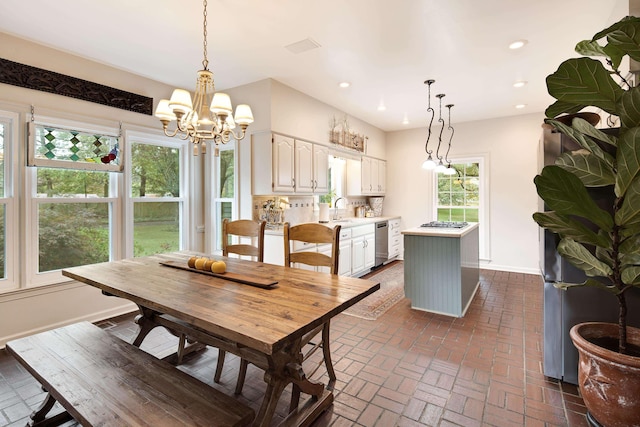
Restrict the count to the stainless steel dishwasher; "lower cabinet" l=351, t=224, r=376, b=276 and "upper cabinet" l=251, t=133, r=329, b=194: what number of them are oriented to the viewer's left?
0

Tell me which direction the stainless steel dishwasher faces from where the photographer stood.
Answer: facing the viewer and to the right of the viewer

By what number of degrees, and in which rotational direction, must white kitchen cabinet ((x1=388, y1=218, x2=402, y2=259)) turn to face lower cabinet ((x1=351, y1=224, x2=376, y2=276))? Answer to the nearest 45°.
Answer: approximately 45° to its right

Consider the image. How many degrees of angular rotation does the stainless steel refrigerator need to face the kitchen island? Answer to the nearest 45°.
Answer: approximately 45° to its right

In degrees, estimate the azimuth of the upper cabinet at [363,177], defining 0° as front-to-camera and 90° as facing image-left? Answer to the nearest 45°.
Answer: approximately 315°

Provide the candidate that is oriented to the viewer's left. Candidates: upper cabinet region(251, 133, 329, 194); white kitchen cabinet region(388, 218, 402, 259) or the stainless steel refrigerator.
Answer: the stainless steel refrigerator

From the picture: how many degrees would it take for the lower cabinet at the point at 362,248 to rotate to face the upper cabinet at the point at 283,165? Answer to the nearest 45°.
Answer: approximately 90° to its right

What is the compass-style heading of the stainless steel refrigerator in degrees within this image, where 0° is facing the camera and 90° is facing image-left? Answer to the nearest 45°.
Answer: approximately 90°

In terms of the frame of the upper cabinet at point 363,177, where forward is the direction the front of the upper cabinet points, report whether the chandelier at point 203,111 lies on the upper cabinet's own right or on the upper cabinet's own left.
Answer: on the upper cabinet's own right

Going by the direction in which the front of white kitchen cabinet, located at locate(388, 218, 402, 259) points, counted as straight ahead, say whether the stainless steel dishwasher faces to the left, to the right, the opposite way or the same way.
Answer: the same way

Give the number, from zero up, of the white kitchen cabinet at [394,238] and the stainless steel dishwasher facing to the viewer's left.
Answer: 0

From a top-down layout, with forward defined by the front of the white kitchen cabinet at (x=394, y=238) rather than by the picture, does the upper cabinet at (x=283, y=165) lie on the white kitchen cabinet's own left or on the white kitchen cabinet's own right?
on the white kitchen cabinet's own right

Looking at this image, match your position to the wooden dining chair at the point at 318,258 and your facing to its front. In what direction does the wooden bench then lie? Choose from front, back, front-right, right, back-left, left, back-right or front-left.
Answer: front

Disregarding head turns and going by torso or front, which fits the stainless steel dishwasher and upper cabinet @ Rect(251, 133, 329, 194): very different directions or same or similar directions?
same or similar directions

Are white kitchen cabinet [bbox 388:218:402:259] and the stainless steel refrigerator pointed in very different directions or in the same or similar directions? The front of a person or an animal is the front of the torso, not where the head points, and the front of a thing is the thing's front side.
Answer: very different directions

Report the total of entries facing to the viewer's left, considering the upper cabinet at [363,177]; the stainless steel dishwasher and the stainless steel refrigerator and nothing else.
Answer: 1

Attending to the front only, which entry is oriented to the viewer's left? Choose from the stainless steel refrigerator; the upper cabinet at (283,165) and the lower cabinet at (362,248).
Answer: the stainless steel refrigerator
